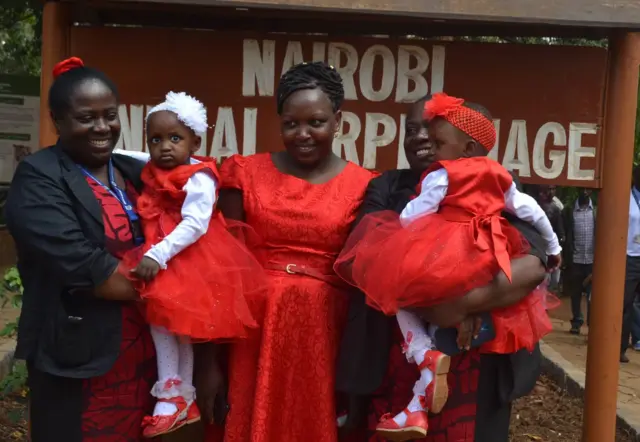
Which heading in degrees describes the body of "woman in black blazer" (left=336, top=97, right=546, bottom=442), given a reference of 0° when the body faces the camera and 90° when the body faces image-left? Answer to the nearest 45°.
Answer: approximately 0°

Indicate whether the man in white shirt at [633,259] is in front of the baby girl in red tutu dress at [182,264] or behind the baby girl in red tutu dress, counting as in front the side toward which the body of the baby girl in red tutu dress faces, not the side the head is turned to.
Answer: behind

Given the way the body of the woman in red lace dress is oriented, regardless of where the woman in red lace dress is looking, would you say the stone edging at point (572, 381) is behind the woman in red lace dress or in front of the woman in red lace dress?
behind

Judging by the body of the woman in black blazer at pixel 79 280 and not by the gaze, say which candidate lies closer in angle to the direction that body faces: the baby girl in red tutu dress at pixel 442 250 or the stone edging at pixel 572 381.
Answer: the baby girl in red tutu dress

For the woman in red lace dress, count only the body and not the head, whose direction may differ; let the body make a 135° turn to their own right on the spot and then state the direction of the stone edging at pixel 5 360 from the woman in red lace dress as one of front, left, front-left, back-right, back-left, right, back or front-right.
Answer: front

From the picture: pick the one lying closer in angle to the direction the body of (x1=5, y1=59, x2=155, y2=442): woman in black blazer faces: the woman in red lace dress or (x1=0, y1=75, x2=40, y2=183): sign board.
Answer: the woman in red lace dress

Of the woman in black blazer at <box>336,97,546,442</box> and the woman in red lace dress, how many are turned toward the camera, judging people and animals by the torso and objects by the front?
2

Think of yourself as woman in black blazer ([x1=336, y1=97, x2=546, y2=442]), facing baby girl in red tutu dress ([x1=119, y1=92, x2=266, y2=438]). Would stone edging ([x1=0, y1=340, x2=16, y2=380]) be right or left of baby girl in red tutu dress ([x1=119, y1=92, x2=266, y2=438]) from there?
right

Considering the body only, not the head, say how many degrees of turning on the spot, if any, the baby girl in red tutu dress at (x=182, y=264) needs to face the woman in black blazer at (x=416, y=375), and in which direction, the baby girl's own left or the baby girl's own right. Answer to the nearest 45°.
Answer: approximately 135° to the baby girl's own left

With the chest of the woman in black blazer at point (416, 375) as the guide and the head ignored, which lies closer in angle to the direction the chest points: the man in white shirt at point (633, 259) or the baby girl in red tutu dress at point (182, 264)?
the baby girl in red tutu dress
